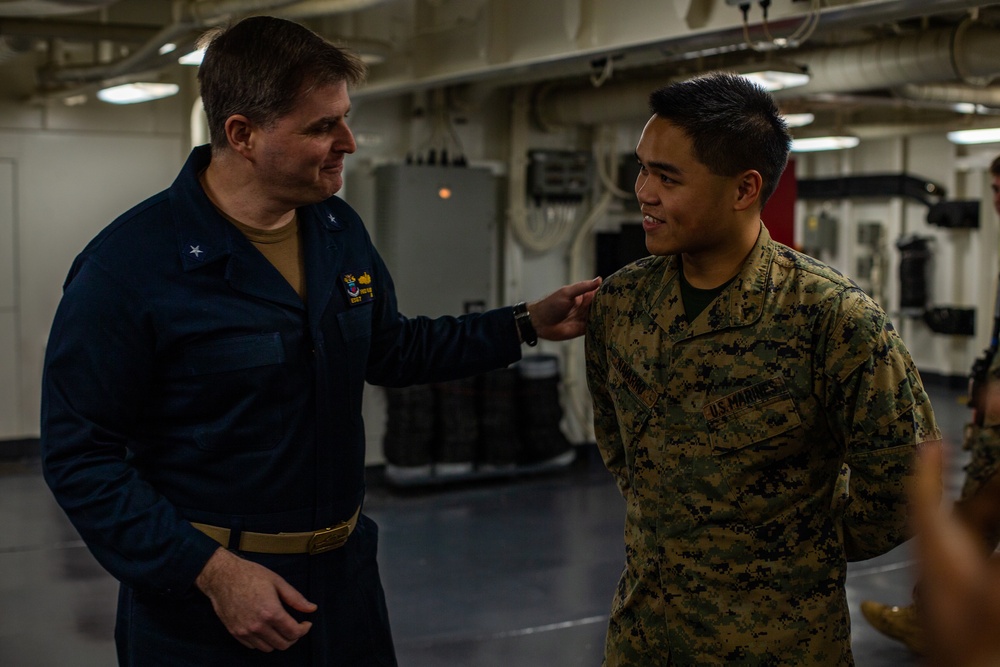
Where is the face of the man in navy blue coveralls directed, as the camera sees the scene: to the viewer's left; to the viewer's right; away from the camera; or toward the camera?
to the viewer's right

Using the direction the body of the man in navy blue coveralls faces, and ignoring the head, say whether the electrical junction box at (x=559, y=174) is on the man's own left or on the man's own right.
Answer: on the man's own left

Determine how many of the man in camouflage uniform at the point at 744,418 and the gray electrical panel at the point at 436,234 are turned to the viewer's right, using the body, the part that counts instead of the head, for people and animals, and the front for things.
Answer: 0

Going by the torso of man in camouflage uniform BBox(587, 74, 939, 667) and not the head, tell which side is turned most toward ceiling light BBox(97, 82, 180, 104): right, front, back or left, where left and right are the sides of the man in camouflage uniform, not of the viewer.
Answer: right

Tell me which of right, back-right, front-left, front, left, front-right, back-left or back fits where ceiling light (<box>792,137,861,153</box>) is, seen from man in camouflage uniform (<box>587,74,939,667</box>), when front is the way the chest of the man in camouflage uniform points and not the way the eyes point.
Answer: back-right

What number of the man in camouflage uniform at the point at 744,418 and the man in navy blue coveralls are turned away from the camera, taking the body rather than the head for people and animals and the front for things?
0

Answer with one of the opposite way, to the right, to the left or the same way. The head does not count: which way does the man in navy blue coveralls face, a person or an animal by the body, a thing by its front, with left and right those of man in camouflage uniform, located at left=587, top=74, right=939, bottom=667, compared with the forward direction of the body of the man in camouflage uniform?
to the left

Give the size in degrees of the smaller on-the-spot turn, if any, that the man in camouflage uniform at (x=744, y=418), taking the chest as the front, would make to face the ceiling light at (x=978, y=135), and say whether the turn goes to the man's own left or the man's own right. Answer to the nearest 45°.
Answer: approximately 135° to the man's own right

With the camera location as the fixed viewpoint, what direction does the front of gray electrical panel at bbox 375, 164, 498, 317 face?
facing the viewer

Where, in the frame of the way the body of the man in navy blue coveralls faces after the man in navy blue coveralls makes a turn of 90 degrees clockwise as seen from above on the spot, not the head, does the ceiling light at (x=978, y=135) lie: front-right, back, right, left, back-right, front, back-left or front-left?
back

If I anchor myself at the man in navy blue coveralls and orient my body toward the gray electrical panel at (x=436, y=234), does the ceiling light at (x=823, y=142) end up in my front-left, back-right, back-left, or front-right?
front-right

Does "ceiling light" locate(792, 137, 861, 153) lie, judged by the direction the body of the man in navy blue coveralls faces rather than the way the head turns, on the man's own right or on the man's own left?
on the man's own left

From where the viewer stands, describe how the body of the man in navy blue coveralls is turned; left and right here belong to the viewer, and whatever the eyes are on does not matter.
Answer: facing the viewer and to the right of the viewer

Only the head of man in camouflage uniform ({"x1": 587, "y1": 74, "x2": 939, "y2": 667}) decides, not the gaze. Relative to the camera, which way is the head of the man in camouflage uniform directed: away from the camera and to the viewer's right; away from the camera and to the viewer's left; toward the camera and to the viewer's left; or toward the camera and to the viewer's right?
toward the camera and to the viewer's left

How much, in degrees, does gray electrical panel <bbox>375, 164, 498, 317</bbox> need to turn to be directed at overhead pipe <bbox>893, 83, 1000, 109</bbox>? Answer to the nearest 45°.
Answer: approximately 90° to its left

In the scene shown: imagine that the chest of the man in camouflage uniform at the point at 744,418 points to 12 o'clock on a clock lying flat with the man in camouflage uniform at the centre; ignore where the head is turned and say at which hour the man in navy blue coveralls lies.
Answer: The man in navy blue coveralls is roughly at 1 o'clock from the man in camouflage uniform.

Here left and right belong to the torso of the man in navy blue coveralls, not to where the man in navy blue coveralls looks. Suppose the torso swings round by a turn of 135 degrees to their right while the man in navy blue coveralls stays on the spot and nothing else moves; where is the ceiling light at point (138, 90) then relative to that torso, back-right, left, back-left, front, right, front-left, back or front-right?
right

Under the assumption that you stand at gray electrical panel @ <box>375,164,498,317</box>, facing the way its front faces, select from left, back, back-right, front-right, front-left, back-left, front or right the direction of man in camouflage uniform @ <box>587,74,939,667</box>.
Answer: front

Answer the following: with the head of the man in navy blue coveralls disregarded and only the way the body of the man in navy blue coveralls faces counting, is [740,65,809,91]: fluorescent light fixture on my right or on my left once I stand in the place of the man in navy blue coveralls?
on my left
